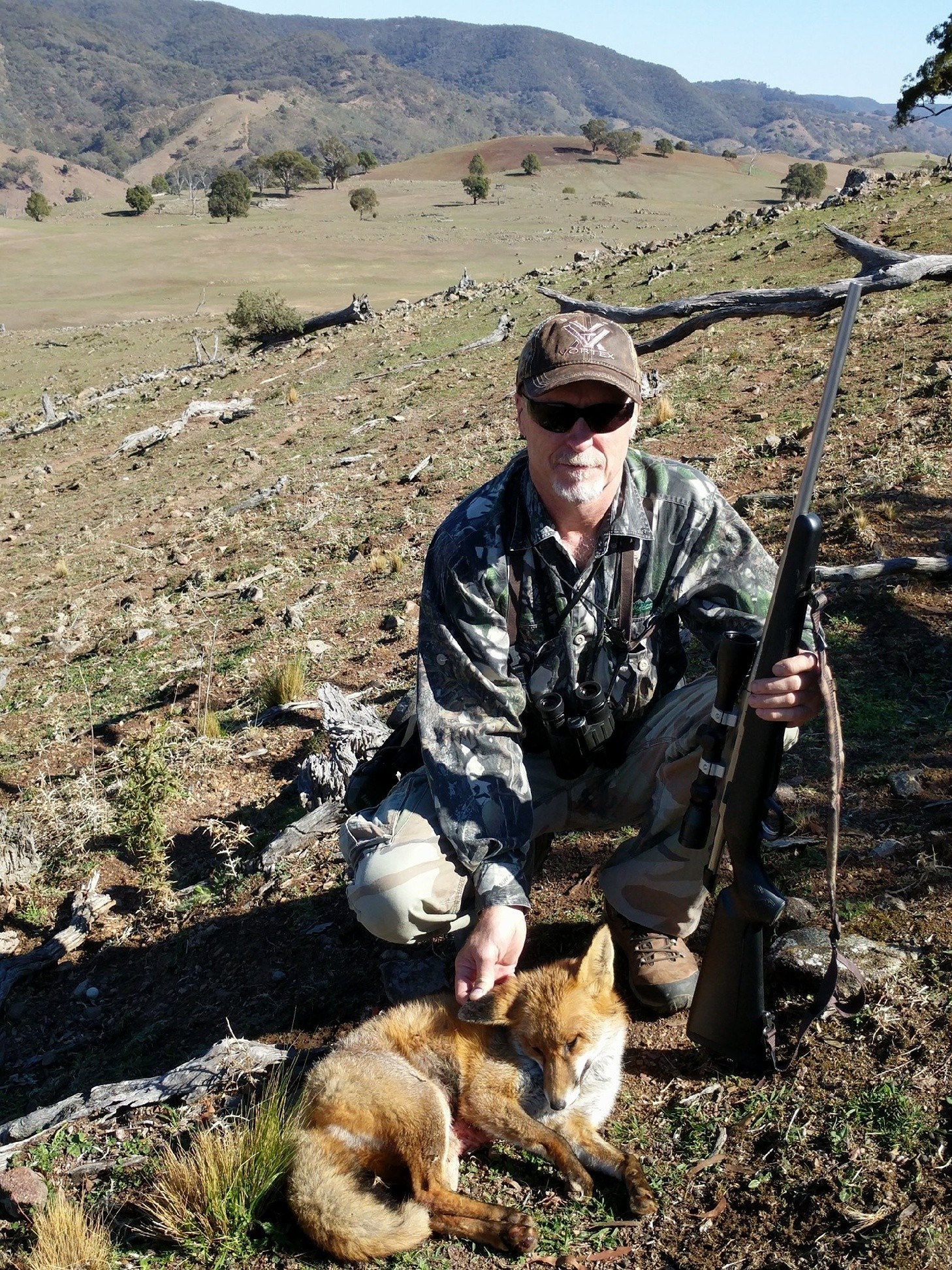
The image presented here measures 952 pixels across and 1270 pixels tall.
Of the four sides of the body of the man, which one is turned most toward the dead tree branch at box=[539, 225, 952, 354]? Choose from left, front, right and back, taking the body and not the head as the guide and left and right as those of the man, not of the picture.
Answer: back

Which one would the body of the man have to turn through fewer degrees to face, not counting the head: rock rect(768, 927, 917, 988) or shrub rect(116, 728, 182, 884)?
the rock

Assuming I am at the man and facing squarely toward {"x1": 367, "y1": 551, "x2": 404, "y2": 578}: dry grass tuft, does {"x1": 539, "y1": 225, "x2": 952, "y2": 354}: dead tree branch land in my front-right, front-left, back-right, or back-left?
front-right

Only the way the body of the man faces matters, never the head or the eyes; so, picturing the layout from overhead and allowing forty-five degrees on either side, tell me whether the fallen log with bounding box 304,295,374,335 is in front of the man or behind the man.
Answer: behind

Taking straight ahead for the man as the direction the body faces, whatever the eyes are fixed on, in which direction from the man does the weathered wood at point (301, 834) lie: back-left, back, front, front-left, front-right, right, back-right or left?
back-right

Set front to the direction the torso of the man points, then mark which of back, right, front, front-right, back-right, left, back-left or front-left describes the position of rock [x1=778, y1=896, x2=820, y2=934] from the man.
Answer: left

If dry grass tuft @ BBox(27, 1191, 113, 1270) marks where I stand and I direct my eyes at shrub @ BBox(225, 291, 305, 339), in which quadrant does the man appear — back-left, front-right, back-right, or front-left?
front-right

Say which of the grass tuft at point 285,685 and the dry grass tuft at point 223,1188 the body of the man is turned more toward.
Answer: the dry grass tuft

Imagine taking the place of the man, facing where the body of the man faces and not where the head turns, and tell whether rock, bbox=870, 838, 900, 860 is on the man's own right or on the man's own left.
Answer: on the man's own left

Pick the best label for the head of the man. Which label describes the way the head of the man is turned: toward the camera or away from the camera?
toward the camera

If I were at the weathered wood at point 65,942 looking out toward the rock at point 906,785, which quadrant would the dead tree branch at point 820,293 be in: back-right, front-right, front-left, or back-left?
front-left

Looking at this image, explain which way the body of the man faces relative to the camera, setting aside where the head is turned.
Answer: toward the camera

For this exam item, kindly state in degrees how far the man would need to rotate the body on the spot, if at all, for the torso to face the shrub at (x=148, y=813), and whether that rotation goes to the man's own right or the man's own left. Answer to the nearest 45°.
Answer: approximately 135° to the man's own right

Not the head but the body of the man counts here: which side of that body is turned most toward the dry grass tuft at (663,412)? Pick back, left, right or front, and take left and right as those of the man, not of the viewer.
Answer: back

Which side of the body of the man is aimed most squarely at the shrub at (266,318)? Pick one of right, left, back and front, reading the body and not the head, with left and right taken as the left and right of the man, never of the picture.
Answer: back

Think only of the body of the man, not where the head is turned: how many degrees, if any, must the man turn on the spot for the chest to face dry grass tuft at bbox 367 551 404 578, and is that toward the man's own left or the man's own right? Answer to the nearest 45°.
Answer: approximately 180°
